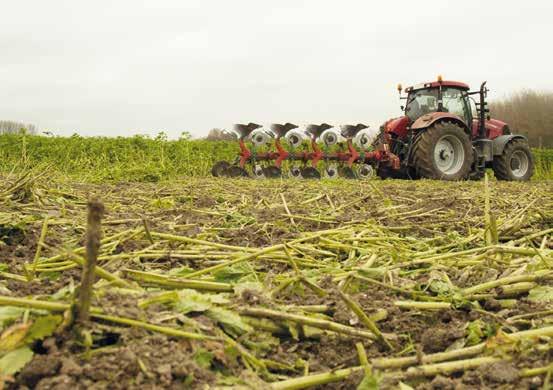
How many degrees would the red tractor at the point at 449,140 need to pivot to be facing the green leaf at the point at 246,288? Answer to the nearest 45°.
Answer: approximately 135° to its right

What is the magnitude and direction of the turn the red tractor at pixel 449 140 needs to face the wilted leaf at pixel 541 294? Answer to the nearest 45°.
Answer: approximately 135° to its right

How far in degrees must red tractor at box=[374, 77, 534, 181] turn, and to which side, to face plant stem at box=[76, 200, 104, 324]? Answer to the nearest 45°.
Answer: approximately 135° to its right

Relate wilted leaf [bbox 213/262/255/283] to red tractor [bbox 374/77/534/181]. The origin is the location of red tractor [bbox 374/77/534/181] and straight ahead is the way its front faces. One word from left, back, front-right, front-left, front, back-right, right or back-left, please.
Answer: back-right

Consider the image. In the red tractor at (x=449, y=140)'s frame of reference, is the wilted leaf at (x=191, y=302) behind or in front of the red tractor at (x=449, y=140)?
behind

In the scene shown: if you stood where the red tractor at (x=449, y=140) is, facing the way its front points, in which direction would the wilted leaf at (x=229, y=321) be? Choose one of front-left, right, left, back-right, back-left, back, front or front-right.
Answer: back-right

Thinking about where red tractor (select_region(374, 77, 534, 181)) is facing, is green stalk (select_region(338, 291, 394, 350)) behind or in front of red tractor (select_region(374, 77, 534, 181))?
behind

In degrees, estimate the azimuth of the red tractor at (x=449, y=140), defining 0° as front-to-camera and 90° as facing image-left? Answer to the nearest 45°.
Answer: approximately 225°

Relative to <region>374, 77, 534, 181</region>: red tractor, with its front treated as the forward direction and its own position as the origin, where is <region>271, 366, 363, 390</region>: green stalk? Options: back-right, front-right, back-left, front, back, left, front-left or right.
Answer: back-right

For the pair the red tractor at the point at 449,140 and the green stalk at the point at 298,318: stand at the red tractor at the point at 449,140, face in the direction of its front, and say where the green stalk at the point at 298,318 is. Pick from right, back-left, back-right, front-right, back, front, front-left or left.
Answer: back-right
